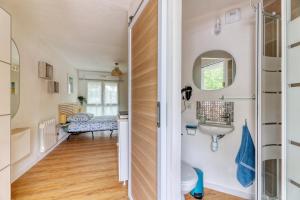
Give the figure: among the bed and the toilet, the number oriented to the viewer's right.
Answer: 2

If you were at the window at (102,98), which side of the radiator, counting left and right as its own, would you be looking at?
left

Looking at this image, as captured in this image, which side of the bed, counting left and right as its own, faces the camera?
right

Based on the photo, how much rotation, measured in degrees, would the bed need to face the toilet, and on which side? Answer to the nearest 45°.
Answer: approximately 90° to its right

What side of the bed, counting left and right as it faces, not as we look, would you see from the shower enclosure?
right

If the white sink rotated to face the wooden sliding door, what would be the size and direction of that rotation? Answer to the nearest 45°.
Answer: approximately 45° to its right

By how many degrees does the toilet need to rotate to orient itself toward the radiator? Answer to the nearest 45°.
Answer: approximately 135° to its left

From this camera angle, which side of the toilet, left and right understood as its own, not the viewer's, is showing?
right
